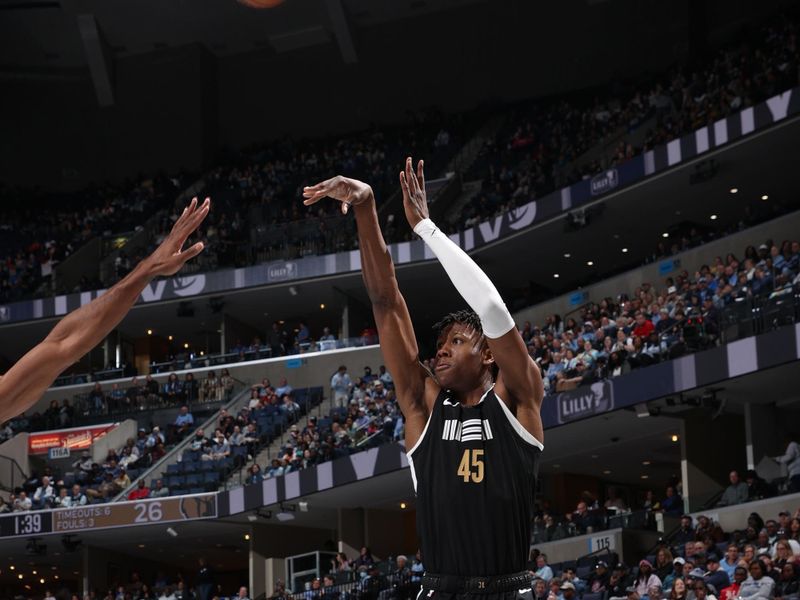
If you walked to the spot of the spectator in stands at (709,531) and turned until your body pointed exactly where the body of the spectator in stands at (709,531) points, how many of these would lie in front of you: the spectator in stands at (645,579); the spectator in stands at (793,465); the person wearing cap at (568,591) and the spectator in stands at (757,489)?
2

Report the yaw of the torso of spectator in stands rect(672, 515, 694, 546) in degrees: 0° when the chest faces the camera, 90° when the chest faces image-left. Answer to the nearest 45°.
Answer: approximately 45°

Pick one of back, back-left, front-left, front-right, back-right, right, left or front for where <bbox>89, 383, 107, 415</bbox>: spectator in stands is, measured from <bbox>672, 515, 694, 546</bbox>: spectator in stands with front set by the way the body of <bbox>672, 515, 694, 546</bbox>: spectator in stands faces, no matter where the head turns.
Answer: right

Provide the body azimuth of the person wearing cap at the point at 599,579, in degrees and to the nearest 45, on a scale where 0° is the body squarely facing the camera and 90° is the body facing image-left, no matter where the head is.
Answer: approximately 45°

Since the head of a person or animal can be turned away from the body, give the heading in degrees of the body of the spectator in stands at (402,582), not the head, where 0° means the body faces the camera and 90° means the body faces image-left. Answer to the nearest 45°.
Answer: approximately 0°

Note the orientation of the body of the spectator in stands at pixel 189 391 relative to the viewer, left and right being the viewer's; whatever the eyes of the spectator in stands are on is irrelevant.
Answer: facing the viewer

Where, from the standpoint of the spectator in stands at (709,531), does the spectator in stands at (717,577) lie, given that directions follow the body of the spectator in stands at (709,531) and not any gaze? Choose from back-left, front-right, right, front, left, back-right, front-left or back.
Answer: front-left

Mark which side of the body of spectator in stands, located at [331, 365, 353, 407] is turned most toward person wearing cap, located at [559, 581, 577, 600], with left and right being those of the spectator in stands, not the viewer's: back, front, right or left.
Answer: front

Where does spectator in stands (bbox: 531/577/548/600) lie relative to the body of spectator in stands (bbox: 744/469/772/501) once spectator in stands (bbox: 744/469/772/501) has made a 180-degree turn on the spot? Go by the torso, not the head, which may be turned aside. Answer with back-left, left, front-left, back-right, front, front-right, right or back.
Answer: back

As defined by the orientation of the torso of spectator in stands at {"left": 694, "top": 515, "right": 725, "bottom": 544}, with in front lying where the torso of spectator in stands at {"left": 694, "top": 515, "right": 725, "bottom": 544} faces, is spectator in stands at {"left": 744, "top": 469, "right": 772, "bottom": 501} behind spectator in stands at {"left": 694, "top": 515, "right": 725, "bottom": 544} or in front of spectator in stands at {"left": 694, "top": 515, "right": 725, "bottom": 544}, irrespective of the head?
behind

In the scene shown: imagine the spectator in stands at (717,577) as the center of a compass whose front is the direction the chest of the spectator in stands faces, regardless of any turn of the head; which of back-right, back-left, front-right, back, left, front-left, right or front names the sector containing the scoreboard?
right

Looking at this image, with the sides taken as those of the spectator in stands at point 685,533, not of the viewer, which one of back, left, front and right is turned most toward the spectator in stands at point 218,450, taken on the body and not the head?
right

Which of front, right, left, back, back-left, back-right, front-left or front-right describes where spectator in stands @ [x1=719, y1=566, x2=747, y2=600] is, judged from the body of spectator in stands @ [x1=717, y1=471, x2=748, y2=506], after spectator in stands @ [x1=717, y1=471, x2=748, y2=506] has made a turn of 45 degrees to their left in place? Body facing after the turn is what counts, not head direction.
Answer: front

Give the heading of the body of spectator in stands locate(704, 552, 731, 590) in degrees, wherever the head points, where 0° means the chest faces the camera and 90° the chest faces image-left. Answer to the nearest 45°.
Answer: approximately 45°

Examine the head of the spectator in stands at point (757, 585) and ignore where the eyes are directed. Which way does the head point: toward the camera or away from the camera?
toward the camera

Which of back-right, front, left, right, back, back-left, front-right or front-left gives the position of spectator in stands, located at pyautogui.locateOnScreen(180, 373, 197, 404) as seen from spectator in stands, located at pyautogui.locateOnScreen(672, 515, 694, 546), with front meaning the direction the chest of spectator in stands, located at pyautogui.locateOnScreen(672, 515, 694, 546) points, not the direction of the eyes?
right

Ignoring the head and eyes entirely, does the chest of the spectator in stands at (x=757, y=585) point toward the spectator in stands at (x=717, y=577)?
no

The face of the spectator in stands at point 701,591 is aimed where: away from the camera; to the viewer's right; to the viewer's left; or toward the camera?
toward the camera

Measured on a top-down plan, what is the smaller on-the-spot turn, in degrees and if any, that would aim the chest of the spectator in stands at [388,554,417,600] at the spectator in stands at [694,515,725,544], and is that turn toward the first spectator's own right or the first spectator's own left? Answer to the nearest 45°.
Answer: approximately 45° to the first spectator's own left

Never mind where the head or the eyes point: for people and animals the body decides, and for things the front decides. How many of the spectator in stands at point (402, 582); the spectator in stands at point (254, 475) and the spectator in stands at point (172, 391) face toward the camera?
3
